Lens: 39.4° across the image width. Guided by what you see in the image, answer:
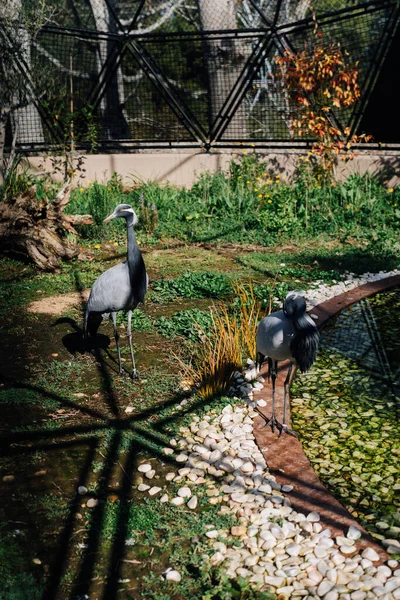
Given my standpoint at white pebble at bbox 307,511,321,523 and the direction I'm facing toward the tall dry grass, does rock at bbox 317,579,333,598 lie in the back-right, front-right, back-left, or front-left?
back-left

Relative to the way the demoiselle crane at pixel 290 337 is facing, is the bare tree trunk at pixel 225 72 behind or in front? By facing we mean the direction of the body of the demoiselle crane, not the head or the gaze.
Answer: behind

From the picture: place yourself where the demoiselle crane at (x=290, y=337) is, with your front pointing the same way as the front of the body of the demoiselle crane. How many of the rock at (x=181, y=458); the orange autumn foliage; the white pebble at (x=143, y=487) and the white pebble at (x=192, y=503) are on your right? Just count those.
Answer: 3

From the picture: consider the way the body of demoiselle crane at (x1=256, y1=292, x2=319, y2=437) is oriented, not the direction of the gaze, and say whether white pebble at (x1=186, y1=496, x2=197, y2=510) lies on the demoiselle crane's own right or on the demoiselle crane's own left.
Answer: on the demoiselle crane's own right

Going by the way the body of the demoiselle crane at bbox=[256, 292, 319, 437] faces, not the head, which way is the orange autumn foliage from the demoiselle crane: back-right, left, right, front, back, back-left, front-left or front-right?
back-left

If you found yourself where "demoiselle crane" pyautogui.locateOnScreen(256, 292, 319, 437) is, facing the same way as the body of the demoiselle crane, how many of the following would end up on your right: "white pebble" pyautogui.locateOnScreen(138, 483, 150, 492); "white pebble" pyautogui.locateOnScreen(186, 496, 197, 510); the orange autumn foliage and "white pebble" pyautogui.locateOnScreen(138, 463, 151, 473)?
3

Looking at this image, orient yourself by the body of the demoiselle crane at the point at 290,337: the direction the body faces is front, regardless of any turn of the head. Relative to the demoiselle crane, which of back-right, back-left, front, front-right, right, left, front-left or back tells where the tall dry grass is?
back

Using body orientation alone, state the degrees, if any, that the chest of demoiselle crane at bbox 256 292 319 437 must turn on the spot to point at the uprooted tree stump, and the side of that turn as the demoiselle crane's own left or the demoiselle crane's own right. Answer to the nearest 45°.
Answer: approximately 180°

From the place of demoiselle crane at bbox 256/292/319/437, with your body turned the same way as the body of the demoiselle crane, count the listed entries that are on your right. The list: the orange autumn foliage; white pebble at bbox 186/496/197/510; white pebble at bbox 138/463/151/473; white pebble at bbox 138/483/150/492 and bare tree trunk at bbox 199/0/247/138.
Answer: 3

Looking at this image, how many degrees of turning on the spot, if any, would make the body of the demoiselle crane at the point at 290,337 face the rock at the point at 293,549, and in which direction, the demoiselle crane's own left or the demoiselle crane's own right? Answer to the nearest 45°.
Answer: approximately 45° to the demoiselle crane's own right

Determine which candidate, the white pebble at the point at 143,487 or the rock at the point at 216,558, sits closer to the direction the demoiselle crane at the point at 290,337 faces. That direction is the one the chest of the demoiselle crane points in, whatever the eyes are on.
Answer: the rock

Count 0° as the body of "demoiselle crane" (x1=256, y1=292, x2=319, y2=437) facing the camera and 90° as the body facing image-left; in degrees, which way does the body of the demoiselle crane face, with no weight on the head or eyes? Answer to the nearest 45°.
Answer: approximately 315°
